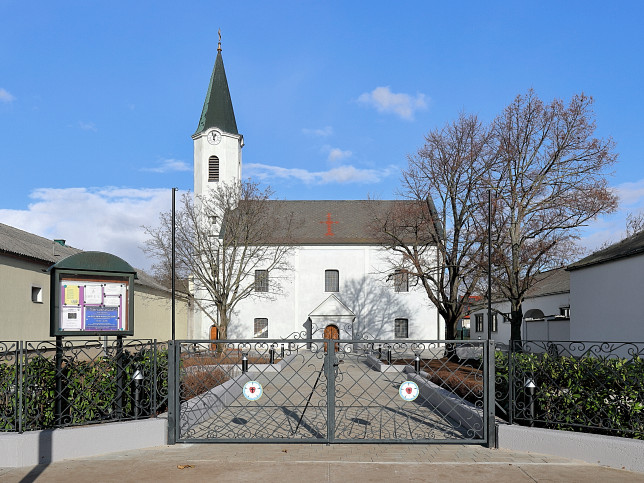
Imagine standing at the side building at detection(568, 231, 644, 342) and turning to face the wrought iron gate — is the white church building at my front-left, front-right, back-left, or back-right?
back-right

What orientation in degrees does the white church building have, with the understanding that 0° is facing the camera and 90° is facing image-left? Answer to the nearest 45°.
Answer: approximately 0°

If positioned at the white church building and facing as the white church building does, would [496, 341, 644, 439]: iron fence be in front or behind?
in front

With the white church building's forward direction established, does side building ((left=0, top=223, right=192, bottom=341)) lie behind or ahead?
ahead

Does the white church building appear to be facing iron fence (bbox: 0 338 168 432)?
yes
